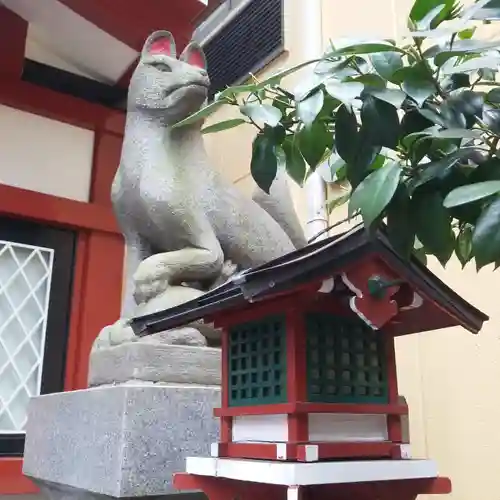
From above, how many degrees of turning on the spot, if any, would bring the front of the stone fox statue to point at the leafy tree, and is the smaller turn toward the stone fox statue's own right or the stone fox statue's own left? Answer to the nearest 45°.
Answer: approximately 45° to the stone fox statue's own left

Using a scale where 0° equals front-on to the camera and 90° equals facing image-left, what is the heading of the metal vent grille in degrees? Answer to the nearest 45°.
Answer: approximately 45°

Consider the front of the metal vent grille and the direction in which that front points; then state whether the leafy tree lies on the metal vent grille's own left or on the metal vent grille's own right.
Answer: on the metal vent grille's own left

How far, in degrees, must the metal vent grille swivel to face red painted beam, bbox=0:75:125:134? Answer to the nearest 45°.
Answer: approximately 45° to its right

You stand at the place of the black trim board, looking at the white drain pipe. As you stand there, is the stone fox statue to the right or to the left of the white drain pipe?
right
